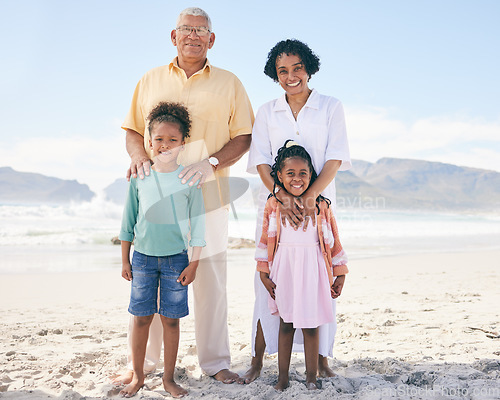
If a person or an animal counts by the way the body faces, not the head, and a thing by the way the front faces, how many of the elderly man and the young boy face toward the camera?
2

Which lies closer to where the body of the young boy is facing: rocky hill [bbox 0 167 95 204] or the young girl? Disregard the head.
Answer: the young girl

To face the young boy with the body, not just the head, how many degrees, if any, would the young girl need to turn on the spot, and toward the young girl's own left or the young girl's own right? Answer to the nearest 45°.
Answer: approximately 90° to the young girl's own right

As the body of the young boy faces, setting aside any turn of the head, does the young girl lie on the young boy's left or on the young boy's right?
on the young boy's left

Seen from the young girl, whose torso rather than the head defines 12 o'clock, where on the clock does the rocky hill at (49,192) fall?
The rocky hill is roughly at 5 o'clock from the young girl.

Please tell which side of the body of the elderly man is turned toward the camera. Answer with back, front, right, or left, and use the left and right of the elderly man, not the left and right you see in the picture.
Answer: front

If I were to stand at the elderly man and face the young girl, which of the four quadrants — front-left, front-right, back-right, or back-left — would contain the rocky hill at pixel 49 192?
back-left

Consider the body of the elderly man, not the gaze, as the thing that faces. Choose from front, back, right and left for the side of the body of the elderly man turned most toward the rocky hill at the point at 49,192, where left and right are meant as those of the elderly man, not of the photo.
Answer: back

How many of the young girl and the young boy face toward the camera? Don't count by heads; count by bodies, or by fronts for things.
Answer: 2

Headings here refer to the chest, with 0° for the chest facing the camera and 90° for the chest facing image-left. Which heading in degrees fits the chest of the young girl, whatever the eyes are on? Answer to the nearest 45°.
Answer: approximately 0°

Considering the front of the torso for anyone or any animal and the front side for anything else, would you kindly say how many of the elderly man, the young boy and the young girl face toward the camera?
3
